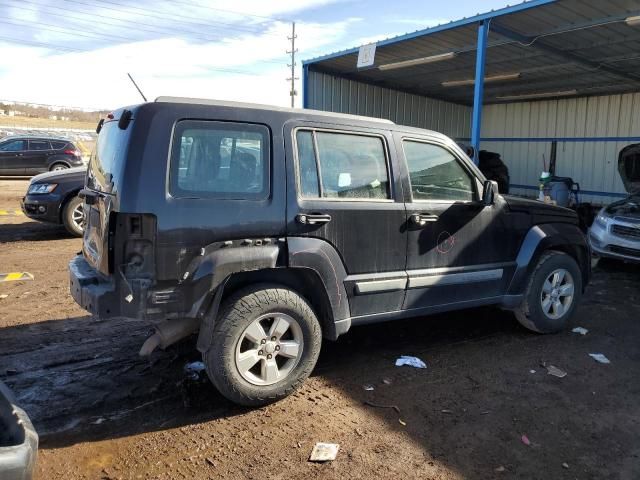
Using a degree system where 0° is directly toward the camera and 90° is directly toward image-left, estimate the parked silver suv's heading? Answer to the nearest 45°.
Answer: approximately 45°

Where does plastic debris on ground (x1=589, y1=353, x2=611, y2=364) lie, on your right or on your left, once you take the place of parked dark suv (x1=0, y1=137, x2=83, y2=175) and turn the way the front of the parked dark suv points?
on your left

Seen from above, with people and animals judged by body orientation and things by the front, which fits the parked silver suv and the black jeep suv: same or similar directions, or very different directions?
very different directions

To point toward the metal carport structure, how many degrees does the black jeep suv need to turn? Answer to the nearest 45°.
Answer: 0° — it already faces it

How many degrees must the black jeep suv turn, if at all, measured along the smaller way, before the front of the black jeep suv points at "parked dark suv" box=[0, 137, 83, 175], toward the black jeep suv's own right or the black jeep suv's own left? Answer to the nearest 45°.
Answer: approximately 90° to the black jeep suv's own left

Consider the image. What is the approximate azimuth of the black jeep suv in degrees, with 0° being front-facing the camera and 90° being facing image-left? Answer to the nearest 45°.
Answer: approximately 225°

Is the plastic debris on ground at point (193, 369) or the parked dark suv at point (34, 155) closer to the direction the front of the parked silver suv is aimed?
the plastic debris on ground

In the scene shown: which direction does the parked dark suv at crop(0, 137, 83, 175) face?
to the viewer's left

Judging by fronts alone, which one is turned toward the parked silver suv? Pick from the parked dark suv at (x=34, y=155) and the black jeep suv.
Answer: the black jeep suv

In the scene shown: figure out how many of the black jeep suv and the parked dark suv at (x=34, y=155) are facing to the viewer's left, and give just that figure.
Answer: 1

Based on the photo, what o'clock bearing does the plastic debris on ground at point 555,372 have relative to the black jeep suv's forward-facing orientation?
The plastic debris on ground is roughly at 1 o'clock from the black jeep suv.
